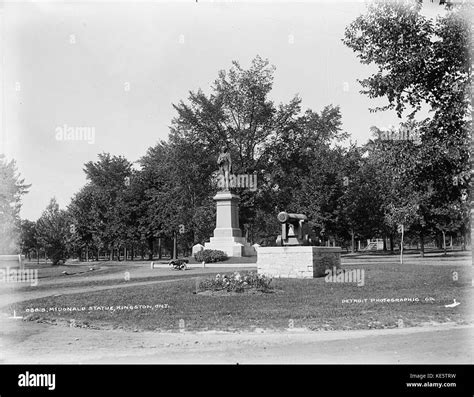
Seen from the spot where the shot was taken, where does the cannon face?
facing the viewer and to the left of the viewer

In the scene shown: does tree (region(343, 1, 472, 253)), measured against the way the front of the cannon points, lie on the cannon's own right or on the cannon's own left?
on the cannon's own left
